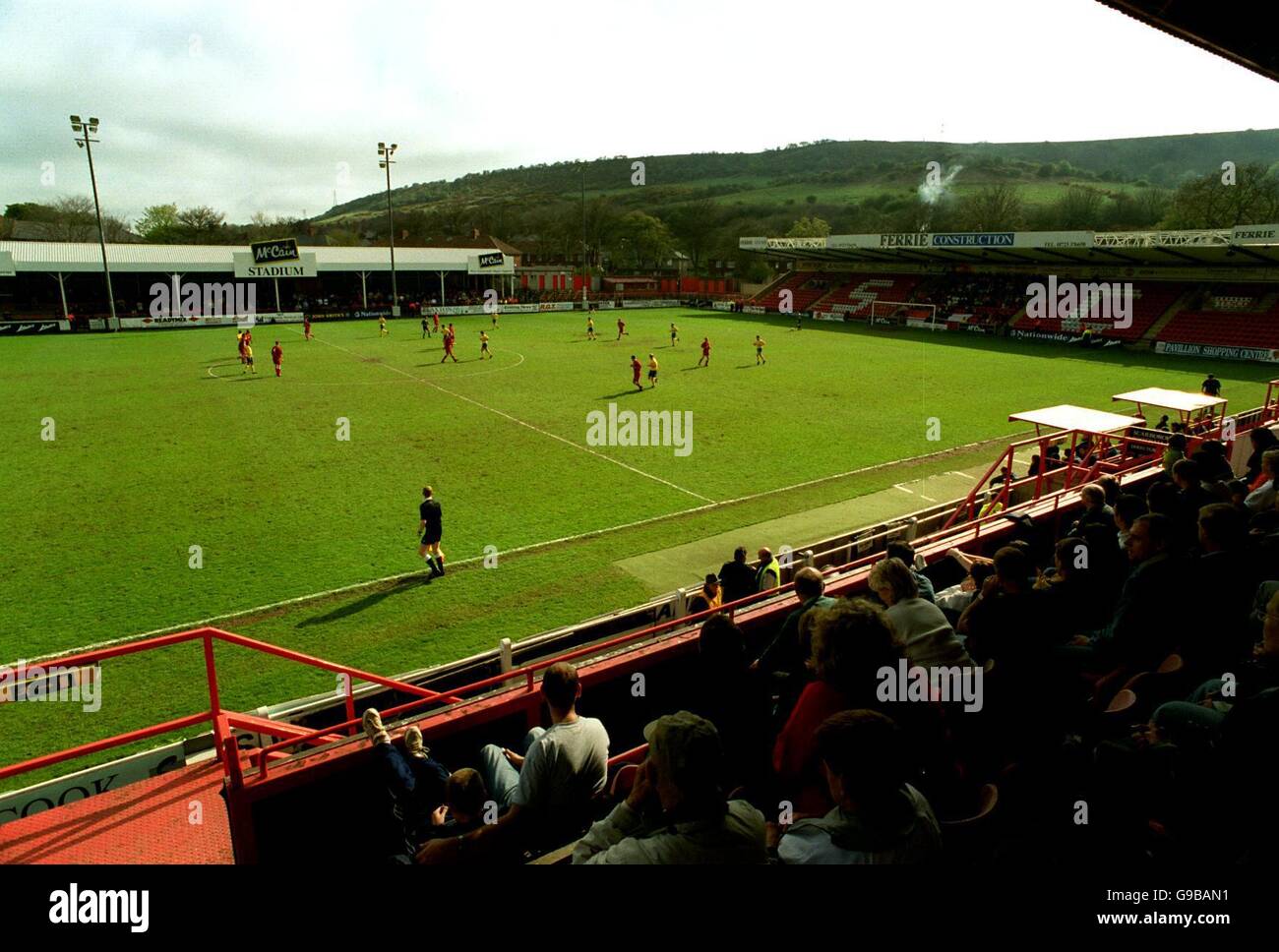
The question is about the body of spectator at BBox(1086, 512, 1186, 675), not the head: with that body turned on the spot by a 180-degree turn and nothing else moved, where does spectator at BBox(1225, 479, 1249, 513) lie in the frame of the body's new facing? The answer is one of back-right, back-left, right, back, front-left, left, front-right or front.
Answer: left

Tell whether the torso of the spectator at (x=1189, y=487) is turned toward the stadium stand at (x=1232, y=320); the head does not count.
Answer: no

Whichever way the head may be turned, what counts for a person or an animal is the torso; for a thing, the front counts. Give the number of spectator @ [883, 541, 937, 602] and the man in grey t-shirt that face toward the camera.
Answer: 0

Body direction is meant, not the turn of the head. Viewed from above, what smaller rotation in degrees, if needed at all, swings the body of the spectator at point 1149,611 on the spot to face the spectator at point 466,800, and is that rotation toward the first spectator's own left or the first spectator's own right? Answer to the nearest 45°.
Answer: approximately 45° to the first spectator's own left

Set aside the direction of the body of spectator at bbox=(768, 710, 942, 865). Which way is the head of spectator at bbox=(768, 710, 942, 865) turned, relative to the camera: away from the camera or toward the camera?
away from the camera

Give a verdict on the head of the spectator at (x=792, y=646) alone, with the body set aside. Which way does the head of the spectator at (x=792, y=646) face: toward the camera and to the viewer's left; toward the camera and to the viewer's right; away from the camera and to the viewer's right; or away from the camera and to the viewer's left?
away from the camera and to the viewer's left

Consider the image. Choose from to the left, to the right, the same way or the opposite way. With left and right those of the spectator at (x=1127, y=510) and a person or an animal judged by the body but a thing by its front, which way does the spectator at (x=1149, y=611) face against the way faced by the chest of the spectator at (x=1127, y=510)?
the same way

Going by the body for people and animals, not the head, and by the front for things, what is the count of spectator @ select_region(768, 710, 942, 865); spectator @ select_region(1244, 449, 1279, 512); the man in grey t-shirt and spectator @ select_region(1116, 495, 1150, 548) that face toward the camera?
0

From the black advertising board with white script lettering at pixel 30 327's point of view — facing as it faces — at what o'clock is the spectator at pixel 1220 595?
The spectator is roughly at 12 o'clock from the black advertising board with white script lettering.

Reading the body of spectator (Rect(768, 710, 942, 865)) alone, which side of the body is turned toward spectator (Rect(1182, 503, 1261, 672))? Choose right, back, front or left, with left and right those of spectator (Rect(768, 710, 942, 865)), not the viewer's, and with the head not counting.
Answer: right

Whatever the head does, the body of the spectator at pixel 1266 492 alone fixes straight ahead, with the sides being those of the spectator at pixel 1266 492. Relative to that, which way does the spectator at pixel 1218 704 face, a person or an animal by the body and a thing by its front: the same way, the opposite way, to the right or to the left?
the same way
